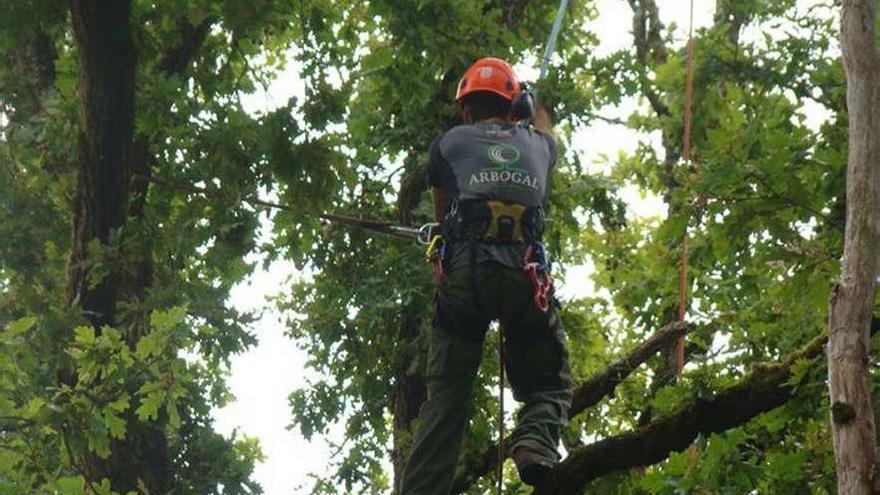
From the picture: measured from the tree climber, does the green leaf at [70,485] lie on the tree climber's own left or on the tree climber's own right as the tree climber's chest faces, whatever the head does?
on the tree climber's own left

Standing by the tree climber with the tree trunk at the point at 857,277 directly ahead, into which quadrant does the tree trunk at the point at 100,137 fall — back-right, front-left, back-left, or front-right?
back-right

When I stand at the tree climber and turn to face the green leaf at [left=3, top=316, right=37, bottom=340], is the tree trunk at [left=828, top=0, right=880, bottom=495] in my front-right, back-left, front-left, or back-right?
back-left

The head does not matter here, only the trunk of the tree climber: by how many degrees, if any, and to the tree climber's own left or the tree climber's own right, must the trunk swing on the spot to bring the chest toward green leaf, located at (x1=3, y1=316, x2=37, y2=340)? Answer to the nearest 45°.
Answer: approximately 45° to the tree climber's own left

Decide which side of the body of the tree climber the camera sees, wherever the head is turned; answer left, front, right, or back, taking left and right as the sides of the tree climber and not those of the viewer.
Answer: back

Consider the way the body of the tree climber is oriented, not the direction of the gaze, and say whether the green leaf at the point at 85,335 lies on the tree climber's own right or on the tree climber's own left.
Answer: on the tree climber's own left

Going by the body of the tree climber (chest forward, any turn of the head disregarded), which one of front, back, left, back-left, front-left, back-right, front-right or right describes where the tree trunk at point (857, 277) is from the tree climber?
back-right

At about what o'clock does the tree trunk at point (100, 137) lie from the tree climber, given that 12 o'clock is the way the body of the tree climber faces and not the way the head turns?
The tree trunk is roughly at 10 o'clock from the tree climber.
